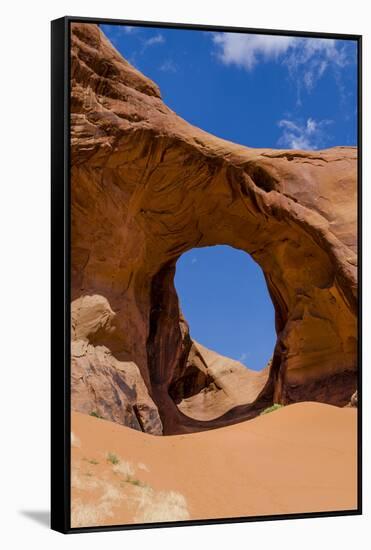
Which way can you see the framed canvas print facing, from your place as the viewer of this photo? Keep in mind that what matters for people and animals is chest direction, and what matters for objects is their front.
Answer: facing the viewer and to the right of the viewer
